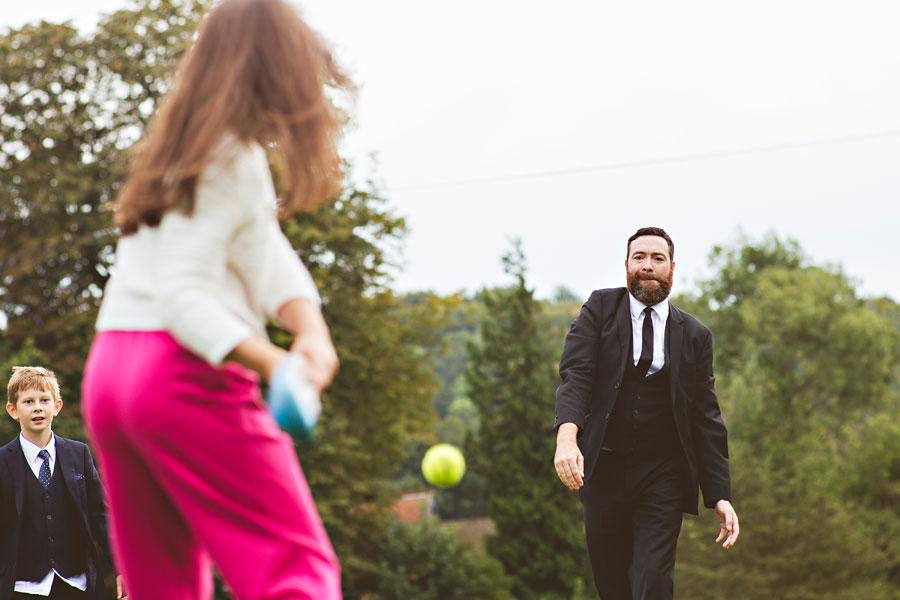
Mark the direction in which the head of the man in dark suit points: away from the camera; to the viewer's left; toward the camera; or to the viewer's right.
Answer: toward the camera

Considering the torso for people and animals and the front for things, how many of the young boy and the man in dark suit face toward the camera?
2

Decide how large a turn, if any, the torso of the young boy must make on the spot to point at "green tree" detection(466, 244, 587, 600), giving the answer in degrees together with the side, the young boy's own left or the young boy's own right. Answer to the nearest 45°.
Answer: approximately 135° to the young boy's own left

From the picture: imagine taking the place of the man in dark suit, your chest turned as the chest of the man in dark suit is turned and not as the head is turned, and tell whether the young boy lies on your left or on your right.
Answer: on your right

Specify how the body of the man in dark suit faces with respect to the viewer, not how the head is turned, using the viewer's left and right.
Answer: facing the viewer

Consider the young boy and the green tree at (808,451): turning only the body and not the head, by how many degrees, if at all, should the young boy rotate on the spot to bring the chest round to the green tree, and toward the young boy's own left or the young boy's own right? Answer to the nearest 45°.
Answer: approximately 135° to the young boy's own left

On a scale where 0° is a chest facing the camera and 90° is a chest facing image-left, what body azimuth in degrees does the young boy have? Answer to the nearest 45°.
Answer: approximately 0°

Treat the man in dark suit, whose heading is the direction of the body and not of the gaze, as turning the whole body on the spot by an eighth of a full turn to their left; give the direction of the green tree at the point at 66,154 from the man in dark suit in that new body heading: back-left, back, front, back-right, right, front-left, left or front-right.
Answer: back

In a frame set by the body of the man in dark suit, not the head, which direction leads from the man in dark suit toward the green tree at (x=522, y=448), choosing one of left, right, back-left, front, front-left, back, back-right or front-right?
back

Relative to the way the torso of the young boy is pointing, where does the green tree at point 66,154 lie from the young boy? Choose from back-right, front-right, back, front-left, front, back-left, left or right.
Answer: back
